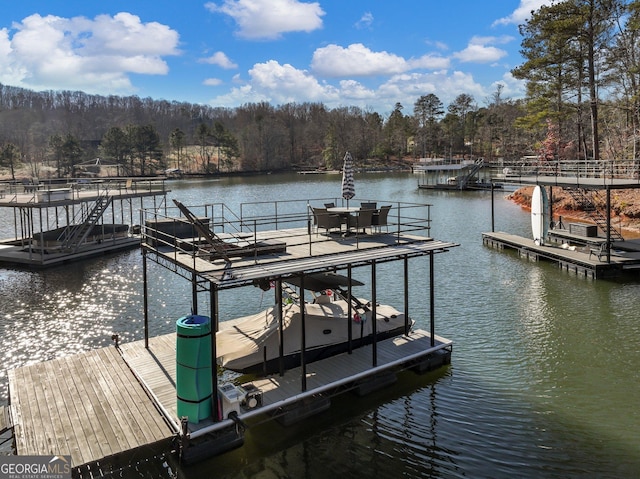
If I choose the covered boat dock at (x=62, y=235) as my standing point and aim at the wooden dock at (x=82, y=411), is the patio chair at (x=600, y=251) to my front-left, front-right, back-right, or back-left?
front-left

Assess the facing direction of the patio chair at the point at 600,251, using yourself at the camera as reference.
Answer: facing the viewer and to the left of the viewer

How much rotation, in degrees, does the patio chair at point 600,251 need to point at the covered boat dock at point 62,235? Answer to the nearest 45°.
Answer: approximately 45° to its right

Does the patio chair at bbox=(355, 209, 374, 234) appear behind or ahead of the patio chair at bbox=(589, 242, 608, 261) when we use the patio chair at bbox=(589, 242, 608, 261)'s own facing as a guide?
ahead

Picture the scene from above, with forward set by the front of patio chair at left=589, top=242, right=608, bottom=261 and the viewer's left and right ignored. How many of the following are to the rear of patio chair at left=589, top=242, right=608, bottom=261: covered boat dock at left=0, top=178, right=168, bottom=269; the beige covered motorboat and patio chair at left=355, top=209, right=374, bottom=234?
0

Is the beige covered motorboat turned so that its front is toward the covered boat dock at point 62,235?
no

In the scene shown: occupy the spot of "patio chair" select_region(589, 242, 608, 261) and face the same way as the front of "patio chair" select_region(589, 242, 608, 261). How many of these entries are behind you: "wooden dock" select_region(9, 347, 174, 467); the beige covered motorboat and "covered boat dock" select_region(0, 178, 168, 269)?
0

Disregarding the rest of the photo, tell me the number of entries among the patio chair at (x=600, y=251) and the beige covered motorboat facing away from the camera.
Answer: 0

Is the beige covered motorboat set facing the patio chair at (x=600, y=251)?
no

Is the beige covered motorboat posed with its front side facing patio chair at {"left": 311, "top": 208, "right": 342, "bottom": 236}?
no
